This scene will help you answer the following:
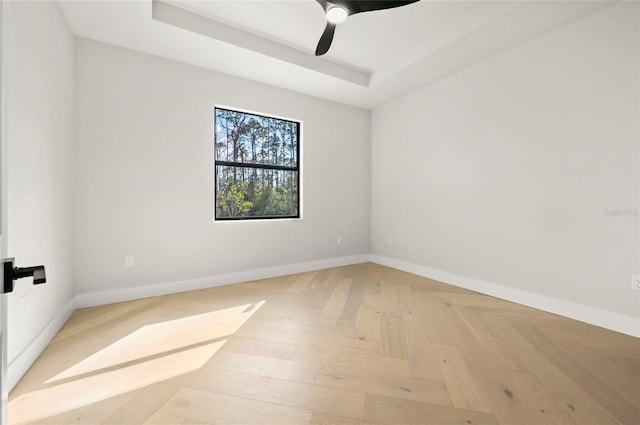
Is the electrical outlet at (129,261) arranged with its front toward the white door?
yes

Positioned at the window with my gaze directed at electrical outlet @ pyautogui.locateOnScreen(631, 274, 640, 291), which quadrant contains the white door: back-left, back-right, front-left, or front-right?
front-right

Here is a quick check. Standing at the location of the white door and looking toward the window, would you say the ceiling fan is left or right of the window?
right

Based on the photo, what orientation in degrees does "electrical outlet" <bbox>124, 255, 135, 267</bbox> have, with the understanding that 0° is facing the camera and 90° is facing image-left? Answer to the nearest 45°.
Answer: approximately 0°

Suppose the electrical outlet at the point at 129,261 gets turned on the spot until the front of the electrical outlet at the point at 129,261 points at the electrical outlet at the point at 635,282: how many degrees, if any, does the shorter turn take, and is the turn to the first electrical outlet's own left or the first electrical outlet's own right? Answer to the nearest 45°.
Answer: approximately 45° to the first electrical outlet's own left

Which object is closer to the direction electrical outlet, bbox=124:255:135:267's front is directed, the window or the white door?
the white door

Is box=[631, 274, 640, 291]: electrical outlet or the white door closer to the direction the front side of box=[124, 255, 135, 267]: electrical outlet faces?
the white door

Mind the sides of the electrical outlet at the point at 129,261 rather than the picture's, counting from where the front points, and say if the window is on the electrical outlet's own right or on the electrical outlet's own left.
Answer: on the electrical outlet's own left

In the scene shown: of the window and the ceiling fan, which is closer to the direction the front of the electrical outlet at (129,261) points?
the ceiling fan

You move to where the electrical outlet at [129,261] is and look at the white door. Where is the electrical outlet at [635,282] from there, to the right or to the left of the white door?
left

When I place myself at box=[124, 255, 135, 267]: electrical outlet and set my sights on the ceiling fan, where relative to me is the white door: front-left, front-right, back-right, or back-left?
front-right

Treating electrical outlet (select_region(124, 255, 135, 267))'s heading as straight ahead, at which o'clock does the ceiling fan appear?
The ceiling fan is roughly at 11 o'clock from the electrical outlet.
